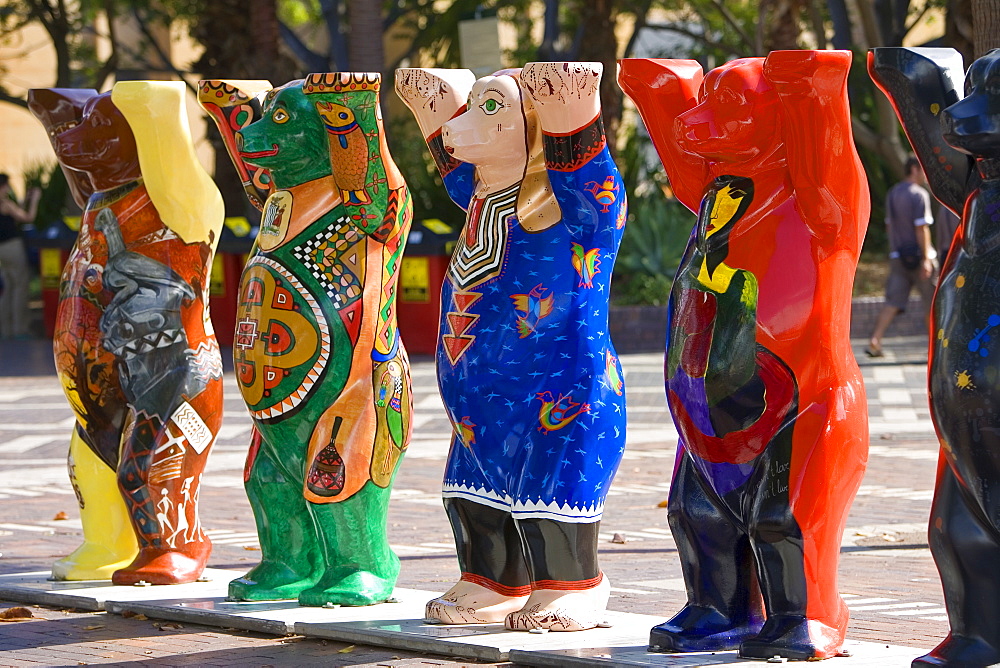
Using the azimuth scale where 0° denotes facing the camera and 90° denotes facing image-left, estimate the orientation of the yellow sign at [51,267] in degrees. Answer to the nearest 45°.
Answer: approximately 0°

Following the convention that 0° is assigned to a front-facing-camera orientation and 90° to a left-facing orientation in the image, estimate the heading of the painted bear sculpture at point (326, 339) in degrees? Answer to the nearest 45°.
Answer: approximately 45°

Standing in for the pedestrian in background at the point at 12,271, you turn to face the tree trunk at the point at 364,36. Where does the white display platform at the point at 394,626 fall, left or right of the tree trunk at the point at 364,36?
right

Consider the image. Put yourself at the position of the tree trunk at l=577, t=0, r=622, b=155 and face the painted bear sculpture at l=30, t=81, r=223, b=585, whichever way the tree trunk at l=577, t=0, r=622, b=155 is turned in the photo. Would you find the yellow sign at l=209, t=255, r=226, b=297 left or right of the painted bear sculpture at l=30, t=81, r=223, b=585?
right

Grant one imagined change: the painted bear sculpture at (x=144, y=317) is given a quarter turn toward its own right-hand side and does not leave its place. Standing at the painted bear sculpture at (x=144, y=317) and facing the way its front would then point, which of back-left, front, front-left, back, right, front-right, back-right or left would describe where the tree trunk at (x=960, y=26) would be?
right

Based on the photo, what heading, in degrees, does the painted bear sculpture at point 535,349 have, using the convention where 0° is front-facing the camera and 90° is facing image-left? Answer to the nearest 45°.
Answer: approximately 45°

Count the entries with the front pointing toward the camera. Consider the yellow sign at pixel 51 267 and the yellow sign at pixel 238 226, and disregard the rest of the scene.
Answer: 2

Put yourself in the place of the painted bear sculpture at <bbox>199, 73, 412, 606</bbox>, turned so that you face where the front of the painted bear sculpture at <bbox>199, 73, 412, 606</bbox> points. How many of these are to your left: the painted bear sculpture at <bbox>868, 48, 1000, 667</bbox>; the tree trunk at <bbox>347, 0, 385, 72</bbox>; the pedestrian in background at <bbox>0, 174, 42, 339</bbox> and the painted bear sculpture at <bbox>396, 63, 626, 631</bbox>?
2

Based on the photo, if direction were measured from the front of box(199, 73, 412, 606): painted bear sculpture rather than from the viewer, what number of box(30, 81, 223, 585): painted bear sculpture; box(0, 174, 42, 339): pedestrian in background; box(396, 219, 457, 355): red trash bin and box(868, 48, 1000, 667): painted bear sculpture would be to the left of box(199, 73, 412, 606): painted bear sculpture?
1

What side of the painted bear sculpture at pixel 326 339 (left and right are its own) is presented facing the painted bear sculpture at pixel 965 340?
left

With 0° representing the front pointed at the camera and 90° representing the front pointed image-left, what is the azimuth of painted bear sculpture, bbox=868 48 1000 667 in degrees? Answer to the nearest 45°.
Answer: approximately 45°
